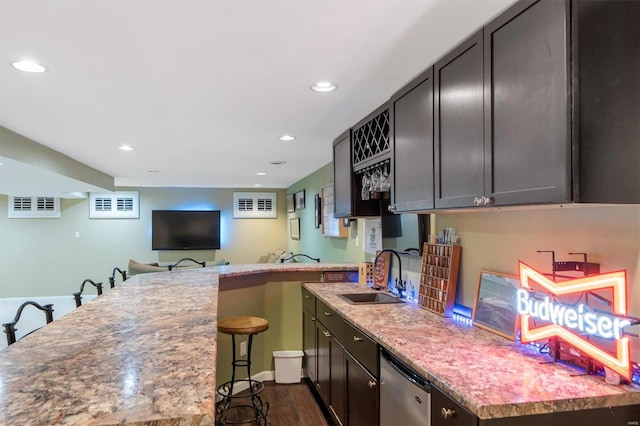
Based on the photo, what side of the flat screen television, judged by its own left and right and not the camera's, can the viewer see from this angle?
front

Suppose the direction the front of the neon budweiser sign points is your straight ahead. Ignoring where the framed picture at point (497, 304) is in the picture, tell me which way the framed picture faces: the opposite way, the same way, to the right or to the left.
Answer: the same way

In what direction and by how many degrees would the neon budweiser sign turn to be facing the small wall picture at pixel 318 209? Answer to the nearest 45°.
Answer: approximately 90° to its right

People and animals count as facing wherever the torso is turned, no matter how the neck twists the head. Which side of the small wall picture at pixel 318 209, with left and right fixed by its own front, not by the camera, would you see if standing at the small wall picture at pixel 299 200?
right

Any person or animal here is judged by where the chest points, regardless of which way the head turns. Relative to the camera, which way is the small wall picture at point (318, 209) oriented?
to the viewer's left

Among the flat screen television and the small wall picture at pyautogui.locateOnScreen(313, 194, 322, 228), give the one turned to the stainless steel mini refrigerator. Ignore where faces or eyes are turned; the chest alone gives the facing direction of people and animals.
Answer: the flat screen television

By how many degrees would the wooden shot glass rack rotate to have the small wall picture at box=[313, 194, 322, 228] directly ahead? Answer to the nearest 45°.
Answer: approximately 90° to its right

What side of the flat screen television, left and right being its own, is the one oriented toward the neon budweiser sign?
front

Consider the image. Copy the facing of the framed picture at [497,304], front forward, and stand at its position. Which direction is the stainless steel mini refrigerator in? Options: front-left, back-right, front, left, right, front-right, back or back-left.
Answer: front

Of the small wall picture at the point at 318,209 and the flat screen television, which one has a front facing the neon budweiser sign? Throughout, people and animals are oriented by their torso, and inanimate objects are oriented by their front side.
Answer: the flat screen television

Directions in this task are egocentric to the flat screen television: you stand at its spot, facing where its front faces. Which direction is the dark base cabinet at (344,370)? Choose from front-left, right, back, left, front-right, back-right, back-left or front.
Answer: front

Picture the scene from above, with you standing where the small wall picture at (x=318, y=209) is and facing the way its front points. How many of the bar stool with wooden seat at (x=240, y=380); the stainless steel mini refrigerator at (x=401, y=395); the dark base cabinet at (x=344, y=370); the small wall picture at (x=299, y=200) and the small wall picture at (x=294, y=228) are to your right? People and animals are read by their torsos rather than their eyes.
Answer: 2

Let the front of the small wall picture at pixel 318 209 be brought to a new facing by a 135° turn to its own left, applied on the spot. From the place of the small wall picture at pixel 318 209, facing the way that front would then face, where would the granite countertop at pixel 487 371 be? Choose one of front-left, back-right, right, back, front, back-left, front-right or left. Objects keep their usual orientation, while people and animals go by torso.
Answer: front-right

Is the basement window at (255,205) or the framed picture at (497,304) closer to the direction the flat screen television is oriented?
the framed picture

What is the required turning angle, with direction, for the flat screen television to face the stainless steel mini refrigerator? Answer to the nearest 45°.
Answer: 0° — it already faces it

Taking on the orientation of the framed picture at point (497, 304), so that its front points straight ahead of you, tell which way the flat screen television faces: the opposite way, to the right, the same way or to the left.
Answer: to the left

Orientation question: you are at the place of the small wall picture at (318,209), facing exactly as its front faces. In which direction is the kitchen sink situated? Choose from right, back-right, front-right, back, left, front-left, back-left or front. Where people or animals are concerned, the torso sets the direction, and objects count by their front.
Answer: left

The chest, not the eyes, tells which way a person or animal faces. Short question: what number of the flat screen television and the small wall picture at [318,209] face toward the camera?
1

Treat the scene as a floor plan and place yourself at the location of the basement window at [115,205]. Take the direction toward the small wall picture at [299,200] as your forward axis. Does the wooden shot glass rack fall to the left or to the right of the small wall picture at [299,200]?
right

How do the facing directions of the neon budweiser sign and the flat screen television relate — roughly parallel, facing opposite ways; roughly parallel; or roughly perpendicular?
roughly perpendicular
